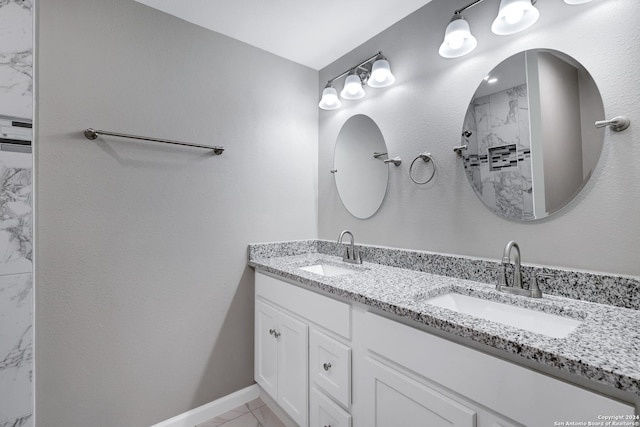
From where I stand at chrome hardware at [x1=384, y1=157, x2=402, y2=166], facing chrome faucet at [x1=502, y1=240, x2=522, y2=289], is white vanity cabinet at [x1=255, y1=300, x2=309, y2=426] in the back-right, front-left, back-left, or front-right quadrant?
back-right

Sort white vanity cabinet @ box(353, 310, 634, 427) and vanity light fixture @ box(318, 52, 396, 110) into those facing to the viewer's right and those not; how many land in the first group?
0

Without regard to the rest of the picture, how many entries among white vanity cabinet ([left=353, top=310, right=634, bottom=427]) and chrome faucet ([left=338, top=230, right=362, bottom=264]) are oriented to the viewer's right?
0

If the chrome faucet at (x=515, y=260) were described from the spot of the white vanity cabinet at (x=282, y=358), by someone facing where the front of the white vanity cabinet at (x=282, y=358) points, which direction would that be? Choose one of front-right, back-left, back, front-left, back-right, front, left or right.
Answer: left

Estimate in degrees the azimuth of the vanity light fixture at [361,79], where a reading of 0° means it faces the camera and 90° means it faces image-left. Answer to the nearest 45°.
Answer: approximately 45°

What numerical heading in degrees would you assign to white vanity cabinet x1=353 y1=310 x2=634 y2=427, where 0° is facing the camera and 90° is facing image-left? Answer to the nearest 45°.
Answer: approximately 45°
